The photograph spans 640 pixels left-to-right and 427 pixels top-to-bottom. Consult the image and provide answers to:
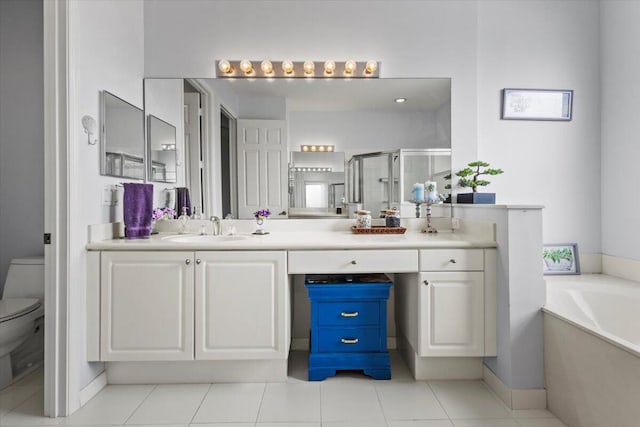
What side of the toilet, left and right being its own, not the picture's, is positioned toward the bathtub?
left

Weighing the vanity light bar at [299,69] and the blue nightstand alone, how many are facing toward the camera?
2

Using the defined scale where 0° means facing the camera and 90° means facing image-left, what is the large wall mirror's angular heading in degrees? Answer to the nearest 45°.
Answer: approximately 0°

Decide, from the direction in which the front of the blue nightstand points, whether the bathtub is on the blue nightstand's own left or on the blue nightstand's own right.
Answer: on the blue nightstand's own left

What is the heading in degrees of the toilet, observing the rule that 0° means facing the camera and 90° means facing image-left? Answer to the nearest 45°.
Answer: approximately 45°

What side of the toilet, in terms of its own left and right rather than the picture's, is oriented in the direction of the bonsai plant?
left
